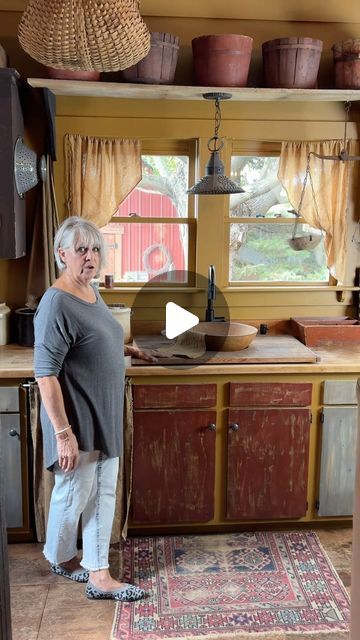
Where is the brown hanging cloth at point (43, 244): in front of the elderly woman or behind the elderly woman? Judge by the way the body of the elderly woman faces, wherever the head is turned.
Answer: behind

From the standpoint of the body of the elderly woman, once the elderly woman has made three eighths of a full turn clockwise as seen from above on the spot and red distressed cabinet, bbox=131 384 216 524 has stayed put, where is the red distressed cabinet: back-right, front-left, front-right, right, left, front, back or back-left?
back-right

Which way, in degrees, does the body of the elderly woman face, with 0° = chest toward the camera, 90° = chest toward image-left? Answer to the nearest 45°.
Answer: approximately 315°

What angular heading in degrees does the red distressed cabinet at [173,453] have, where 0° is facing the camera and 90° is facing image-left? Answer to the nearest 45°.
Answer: approximately 0°

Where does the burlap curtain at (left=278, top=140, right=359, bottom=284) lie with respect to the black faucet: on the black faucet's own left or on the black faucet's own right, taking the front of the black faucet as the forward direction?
on the black faucet's own left
